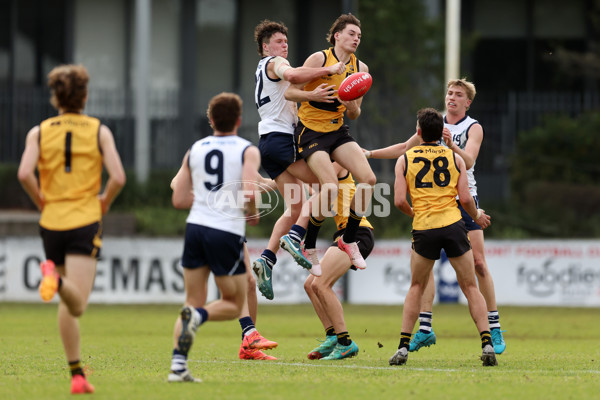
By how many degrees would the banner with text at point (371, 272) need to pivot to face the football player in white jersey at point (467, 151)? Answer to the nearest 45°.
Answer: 0° — it already faces them

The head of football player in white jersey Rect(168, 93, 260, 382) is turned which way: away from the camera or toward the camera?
away from the camera

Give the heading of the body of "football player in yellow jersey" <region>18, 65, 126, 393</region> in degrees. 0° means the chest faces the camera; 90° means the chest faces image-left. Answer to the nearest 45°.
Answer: approximately 180°

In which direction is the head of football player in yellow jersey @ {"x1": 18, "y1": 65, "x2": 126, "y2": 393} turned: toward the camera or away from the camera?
away from the camera

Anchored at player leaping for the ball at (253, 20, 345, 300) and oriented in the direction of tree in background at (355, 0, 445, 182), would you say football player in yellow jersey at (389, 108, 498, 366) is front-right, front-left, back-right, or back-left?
back-right

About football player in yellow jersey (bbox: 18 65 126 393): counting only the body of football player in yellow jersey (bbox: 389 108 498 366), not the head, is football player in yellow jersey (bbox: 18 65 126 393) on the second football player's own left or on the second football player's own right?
on the second football player's own left

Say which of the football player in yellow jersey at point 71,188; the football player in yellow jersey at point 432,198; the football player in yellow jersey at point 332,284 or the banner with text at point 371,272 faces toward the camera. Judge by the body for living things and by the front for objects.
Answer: the banner with text

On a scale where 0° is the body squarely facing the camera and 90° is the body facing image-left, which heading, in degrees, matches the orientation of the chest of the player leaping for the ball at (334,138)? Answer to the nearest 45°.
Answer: approximately 315°

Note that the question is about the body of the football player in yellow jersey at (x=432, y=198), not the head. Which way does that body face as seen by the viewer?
away from the camera

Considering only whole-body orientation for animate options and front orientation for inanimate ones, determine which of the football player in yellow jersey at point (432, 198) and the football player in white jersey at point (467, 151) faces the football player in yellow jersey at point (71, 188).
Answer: the football player in white jersey
